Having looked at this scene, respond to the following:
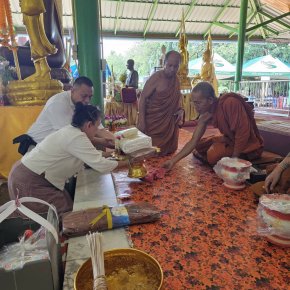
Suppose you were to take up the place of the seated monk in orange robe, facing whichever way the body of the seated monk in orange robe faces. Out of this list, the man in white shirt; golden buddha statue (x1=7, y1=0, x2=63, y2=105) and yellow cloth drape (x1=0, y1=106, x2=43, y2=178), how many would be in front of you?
3

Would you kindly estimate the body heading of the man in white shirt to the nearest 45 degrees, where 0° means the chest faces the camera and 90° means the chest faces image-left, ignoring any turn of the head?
approximately 270°

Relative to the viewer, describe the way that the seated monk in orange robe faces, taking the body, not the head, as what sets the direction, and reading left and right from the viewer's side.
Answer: facing to the left of the viewer

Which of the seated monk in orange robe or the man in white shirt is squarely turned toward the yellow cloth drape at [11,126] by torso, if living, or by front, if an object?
the seated monk in orange robe

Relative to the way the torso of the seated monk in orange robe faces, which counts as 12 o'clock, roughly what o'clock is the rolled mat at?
The rolled mat is roughly at 10 o'clock from the seated monk in orange robe.

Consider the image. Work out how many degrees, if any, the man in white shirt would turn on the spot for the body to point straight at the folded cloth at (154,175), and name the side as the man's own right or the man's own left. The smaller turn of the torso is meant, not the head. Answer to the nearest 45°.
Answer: approximately 45° to the man's own right

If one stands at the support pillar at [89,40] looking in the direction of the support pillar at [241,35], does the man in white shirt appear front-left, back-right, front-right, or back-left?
back-right

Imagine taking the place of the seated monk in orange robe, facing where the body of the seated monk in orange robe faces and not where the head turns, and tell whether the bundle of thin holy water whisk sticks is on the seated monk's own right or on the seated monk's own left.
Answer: on the seated monk's own left

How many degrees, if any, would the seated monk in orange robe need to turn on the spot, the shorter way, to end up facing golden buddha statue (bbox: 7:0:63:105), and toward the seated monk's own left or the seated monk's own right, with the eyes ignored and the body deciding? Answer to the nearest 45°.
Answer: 0° — they already face it

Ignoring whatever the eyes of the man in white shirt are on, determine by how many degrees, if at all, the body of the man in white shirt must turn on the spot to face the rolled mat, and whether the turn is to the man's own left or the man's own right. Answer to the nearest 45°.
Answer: approximately 90° to the man's own right

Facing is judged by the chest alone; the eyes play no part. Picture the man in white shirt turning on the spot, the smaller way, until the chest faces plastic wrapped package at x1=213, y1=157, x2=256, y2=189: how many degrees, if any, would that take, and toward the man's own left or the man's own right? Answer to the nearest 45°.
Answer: approximately 45° to the man's own right

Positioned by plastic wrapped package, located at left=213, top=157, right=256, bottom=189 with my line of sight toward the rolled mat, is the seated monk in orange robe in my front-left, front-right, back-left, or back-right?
back-right

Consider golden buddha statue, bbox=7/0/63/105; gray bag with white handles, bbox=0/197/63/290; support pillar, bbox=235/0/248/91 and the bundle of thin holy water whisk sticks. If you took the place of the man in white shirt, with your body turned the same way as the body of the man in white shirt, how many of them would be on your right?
2

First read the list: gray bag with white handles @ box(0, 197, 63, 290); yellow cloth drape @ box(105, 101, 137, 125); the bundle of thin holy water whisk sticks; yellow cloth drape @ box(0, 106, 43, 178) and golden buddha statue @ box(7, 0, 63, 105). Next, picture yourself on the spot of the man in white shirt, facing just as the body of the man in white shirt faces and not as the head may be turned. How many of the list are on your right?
2

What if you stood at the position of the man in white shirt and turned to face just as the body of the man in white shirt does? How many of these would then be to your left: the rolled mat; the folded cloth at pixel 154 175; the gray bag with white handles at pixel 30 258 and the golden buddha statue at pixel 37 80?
1

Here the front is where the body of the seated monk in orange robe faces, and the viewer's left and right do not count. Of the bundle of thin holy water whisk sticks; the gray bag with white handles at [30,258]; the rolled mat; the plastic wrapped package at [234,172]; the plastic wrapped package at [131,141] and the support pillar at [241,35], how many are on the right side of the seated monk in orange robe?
1

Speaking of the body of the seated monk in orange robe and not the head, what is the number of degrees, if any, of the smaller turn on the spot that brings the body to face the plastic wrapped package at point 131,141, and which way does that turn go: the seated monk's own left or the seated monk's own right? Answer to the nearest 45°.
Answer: approximately 45° to the seated monk's own left

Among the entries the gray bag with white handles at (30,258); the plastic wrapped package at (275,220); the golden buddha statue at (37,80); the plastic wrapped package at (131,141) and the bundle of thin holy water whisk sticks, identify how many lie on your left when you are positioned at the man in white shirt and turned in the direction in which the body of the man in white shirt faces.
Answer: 1

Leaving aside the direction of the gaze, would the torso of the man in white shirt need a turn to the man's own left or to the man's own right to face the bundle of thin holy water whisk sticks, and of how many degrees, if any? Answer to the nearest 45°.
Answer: approximately 90° to the man's own right

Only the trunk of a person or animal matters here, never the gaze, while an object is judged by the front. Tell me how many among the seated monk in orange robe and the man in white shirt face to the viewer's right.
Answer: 1

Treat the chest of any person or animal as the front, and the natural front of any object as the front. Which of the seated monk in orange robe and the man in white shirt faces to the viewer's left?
the seated monk in orange robe
